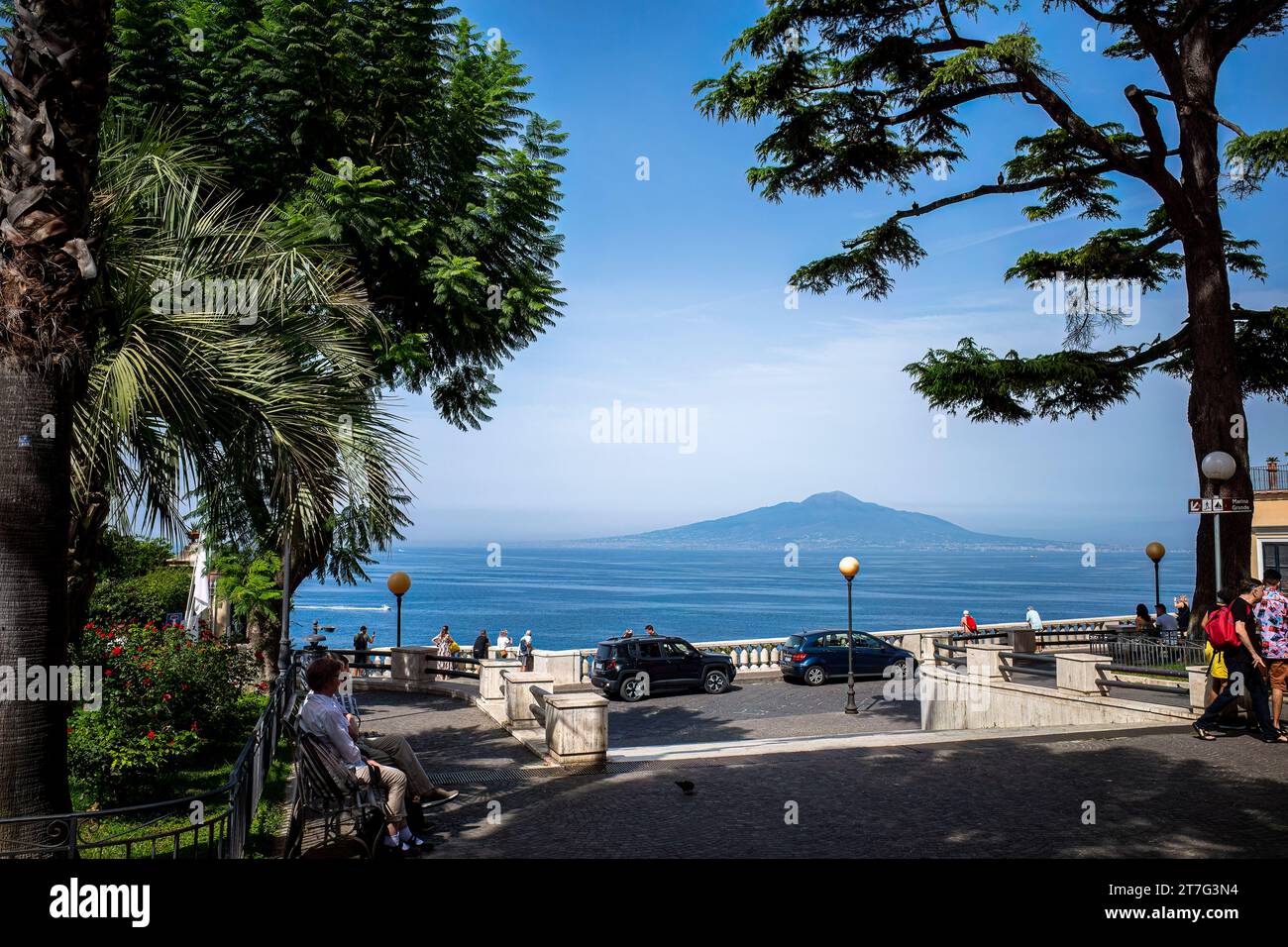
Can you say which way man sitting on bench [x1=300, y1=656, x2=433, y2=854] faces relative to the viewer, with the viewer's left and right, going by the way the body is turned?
facing to the right of the viewer

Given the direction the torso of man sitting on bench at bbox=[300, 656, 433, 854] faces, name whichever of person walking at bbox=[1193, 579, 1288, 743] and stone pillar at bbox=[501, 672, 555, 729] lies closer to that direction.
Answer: the person walking

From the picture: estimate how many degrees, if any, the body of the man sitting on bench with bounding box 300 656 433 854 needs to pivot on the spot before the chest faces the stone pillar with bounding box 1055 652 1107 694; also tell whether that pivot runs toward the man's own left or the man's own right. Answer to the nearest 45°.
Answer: approximately 45° to the man's own left

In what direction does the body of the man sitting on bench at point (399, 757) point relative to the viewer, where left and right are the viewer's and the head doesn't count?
facing to the right of the viewer

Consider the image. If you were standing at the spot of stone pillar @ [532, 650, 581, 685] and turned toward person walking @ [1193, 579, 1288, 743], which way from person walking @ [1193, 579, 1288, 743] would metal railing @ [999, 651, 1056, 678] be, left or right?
left
